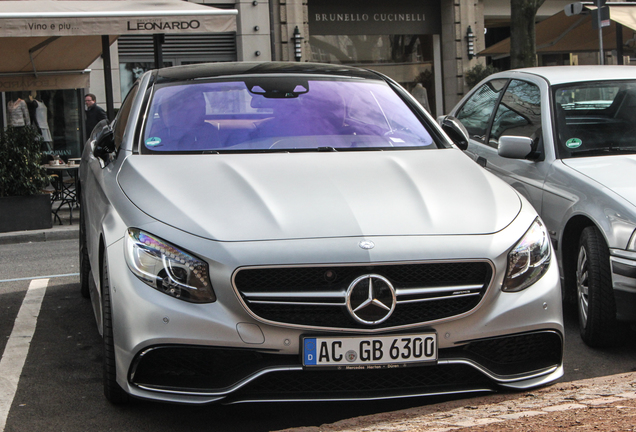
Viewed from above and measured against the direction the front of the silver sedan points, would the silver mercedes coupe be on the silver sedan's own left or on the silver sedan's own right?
on the silver sedan's own right

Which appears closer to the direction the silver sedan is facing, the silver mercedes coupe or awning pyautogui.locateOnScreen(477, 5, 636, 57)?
the silver mercedes coupe

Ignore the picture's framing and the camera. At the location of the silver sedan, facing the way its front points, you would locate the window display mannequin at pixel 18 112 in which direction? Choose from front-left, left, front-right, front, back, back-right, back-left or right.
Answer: back

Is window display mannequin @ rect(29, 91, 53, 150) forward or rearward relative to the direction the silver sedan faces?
rearward

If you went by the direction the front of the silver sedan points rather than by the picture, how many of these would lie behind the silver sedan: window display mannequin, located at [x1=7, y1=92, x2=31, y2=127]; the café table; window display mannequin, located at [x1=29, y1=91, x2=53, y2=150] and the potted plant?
4

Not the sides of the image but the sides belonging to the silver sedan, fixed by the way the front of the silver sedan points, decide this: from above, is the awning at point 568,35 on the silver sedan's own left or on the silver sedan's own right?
on the silver sedan's own left

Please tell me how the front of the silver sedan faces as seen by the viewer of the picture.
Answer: facing the viewer and to the right of the viewer

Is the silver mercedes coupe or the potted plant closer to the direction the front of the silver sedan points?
the silver mercedes coupe

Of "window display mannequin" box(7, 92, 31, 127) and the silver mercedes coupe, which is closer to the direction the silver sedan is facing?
the silver mercedes coupe

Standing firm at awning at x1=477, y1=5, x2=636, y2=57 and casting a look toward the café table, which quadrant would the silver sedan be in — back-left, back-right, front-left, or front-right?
front-left

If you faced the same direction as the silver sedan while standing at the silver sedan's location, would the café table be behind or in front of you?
behind

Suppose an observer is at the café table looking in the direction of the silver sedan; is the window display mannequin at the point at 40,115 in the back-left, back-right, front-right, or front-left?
back-left
